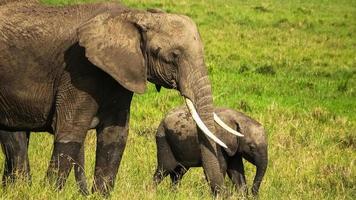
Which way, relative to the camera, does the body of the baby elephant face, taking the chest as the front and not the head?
to the viewer's right

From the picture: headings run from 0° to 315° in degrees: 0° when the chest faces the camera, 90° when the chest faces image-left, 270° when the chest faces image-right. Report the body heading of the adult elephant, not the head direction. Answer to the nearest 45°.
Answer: approximately 270°

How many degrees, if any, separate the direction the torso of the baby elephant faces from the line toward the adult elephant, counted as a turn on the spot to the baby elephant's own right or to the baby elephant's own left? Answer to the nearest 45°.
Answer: approximately 135° to the baby elephant's own right

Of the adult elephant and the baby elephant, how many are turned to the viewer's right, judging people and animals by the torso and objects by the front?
2
